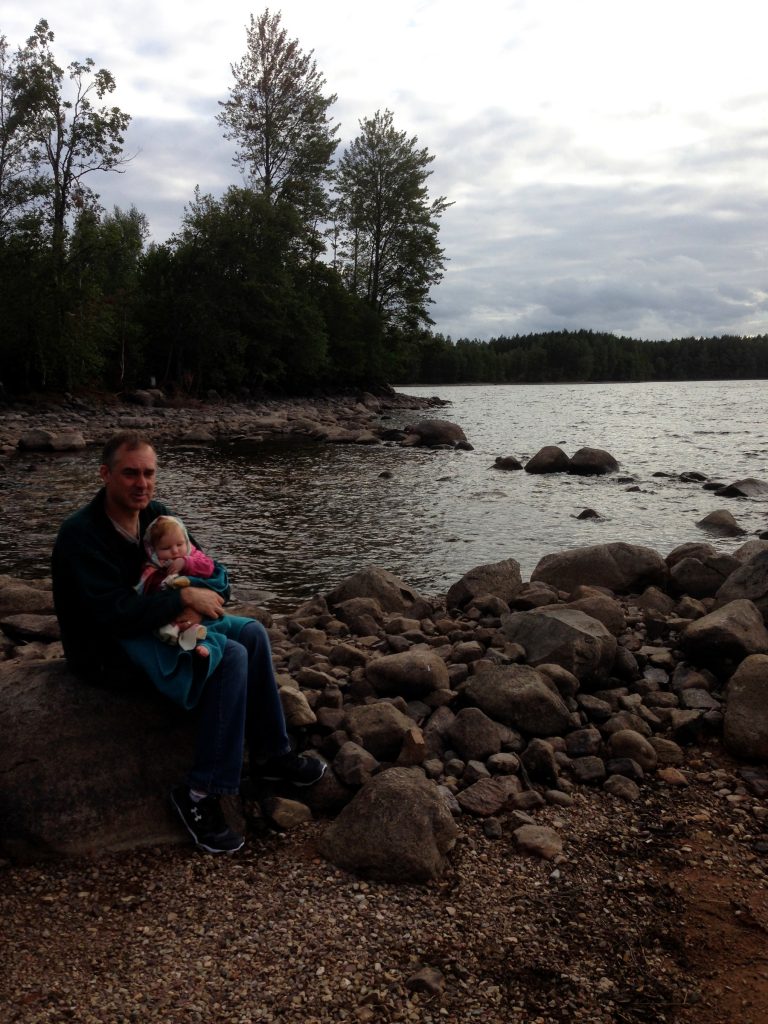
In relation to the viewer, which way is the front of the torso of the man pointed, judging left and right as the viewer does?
facing the viewer and to the right of the viewer

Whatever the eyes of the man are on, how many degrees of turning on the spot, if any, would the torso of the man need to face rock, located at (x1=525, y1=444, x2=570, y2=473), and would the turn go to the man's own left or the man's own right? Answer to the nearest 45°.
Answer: approximately 90° to the man's own left

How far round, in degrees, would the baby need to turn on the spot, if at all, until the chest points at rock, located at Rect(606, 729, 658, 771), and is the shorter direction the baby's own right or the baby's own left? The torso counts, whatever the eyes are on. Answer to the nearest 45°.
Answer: approximately 45° to the baby's own left

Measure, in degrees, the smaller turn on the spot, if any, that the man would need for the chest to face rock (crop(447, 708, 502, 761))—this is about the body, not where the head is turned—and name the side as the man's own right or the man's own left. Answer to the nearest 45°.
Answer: approximately 45° to the man's own left

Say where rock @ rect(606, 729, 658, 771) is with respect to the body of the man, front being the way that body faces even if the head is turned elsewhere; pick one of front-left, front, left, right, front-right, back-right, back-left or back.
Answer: front-left

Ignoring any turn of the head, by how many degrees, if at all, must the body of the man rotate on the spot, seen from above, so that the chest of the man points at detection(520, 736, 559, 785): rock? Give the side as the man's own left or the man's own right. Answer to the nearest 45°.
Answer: approximately 45° to the man's own left

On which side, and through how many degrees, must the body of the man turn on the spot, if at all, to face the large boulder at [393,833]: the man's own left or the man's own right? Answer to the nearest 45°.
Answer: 0° — they already face it

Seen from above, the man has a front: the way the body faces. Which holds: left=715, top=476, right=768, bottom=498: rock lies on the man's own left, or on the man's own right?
on the man's own left

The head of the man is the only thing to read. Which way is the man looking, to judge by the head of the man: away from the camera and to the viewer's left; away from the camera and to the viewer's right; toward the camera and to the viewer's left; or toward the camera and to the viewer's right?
toward the camera and to the viewer's right

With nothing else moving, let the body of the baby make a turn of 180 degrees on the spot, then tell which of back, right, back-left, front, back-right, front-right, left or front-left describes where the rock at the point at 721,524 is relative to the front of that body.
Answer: right

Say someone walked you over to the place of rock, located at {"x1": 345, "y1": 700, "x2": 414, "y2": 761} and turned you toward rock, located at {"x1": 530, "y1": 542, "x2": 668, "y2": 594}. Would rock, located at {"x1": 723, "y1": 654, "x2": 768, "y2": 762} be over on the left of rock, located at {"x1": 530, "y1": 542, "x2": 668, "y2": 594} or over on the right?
right

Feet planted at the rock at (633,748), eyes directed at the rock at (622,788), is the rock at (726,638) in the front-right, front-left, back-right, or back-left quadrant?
back-left

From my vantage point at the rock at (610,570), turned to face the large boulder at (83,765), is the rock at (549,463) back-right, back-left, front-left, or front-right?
back-right

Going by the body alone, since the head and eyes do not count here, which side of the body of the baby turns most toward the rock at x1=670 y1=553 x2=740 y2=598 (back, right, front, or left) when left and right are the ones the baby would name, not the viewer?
left

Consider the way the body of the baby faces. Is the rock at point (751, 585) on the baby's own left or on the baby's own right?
on the baby's own left
